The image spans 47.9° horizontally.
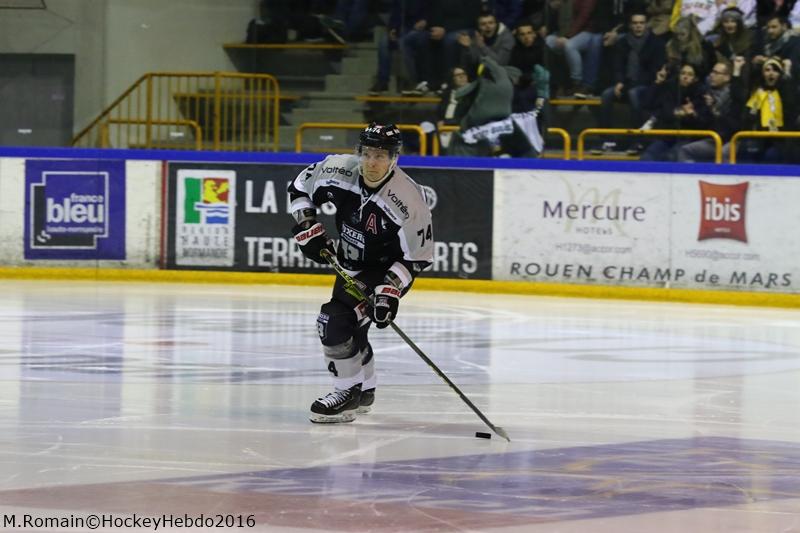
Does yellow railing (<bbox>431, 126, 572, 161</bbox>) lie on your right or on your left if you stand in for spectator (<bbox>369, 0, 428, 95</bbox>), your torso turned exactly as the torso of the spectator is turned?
on your left

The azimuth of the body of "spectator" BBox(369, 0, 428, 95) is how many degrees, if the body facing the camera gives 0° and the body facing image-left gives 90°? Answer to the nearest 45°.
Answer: approximately 45°

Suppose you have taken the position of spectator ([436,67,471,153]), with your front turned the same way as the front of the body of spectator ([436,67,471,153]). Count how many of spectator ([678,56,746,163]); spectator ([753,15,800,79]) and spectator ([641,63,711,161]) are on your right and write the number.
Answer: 0

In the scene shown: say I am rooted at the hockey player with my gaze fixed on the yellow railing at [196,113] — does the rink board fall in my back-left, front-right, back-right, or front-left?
front-right

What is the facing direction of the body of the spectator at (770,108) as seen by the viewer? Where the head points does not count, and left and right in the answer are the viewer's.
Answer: facing the viewer

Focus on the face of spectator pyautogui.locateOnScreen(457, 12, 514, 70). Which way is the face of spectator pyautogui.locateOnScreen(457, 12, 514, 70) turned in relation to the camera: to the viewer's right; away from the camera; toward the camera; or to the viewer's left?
toward the camera

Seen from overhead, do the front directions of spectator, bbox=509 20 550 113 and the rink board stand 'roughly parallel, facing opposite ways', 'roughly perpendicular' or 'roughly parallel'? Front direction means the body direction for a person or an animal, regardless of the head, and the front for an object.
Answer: roughly parallel

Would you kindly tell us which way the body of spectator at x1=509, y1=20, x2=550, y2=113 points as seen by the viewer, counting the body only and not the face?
toward the camera

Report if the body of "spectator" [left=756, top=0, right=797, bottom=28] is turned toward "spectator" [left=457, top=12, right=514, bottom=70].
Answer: no

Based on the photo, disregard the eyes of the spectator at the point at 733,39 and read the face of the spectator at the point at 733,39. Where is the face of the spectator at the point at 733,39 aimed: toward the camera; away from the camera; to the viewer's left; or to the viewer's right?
toward the camera

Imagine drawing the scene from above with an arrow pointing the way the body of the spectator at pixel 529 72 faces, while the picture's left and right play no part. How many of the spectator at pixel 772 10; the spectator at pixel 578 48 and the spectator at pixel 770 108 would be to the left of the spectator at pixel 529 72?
3

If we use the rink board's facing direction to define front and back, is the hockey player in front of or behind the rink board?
in front

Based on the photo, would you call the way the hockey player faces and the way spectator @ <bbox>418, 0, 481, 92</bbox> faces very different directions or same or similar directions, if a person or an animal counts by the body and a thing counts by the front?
same or similar directions

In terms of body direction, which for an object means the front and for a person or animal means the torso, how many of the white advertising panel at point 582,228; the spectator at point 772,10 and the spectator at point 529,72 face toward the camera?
3

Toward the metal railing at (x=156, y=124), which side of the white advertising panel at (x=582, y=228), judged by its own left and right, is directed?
right

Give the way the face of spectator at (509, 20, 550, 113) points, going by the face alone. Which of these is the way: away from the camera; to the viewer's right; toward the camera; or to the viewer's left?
toward the camera

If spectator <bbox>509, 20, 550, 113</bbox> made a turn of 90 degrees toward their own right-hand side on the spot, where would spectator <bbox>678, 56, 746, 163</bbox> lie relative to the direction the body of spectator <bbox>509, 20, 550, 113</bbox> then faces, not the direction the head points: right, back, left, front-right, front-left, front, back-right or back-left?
back

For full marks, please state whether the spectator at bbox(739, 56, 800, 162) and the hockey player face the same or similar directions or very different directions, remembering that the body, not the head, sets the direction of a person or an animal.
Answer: same or similar directions

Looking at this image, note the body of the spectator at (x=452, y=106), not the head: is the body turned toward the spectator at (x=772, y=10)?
no
